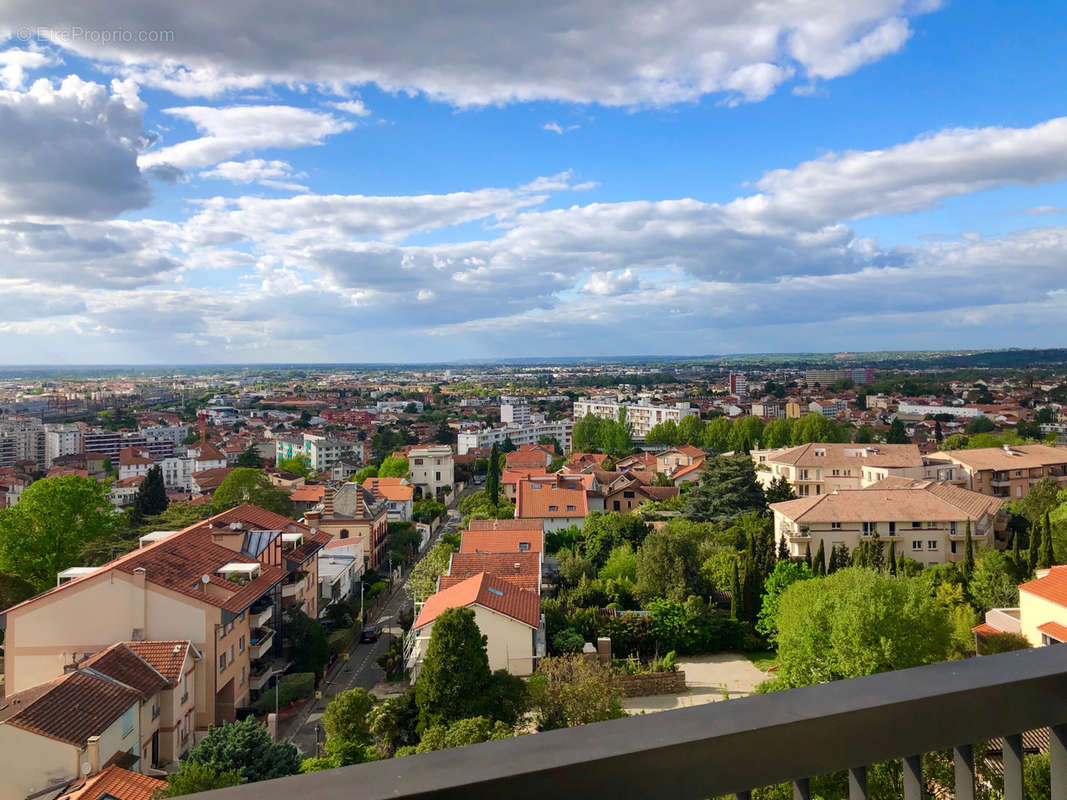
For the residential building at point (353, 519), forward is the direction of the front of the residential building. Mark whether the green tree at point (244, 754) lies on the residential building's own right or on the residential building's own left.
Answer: on the residential building's own right

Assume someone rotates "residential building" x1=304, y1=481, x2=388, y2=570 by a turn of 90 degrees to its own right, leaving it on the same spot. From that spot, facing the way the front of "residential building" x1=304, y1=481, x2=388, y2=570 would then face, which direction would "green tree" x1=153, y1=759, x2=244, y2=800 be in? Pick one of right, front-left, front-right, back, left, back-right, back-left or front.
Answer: front

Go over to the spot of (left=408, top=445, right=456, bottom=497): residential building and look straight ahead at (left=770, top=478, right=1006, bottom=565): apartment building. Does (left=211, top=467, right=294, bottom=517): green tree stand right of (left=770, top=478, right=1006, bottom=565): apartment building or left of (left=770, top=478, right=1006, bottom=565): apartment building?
right

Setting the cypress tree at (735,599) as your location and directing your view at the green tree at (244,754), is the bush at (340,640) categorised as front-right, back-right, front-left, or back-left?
front-right

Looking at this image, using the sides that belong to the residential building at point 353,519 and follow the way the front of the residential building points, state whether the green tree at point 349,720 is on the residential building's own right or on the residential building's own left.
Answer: on the residential building's own right
